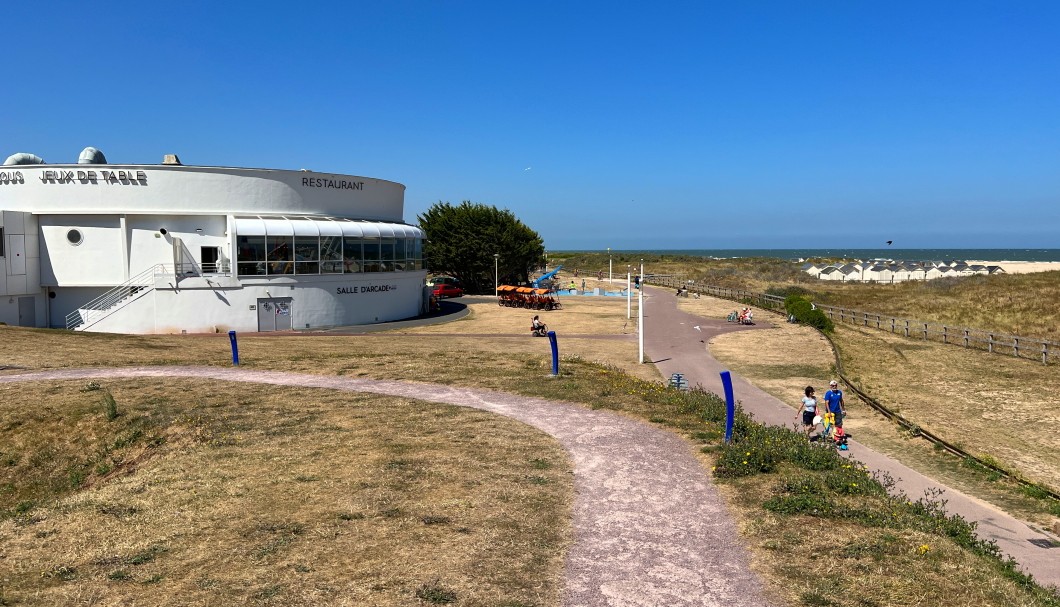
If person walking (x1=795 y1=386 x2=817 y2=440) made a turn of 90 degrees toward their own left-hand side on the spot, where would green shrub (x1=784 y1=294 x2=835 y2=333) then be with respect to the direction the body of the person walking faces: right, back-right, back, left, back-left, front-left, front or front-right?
front-left

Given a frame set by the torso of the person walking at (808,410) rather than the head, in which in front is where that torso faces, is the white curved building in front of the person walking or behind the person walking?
behind

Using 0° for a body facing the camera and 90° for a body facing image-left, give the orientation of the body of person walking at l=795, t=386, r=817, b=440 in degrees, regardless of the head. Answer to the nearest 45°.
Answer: approximately 315°
